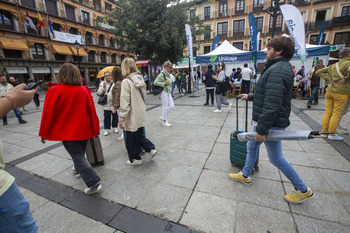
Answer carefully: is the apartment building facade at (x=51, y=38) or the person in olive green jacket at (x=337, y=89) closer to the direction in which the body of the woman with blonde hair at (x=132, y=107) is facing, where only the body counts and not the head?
the apartment building facade

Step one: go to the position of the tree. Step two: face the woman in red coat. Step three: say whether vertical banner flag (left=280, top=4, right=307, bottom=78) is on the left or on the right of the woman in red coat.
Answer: left

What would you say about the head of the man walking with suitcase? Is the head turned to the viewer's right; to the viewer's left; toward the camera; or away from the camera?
to the viewer's left

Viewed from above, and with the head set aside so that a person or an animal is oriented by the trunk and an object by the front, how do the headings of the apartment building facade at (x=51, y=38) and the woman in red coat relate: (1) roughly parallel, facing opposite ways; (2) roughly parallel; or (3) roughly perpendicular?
roughly parallel, facing opposite ways

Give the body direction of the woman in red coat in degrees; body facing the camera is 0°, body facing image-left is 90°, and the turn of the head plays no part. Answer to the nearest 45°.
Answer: approximately 135°

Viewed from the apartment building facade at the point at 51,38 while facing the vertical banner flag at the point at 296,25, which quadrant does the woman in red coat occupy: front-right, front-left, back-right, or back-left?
front-right

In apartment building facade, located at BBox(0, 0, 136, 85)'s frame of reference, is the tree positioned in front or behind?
in front

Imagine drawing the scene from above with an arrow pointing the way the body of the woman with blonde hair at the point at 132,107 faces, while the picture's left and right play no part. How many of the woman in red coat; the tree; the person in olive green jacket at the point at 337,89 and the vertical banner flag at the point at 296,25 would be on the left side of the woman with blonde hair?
1

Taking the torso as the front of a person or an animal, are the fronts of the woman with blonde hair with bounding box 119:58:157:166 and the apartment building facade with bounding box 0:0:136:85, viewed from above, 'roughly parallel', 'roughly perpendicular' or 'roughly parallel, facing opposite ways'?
roughly parallel, facing opposite ways

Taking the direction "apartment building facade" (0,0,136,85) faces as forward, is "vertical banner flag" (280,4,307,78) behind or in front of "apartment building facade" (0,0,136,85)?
in front

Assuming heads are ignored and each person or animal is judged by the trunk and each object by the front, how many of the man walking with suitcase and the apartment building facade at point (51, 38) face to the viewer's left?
1

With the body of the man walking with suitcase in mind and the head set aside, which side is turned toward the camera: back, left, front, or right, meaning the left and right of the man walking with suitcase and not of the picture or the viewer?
left

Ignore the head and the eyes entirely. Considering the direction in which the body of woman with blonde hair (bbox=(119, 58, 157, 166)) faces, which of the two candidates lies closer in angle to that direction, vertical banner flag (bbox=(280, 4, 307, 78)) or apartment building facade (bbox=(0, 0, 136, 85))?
the apartment building facade

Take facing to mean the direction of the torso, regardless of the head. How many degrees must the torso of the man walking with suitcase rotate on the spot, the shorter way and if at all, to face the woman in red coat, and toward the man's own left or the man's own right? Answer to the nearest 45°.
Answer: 0° — they already face them

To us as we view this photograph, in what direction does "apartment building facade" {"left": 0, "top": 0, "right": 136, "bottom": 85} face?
facing the viewer and to the right of the viewer
